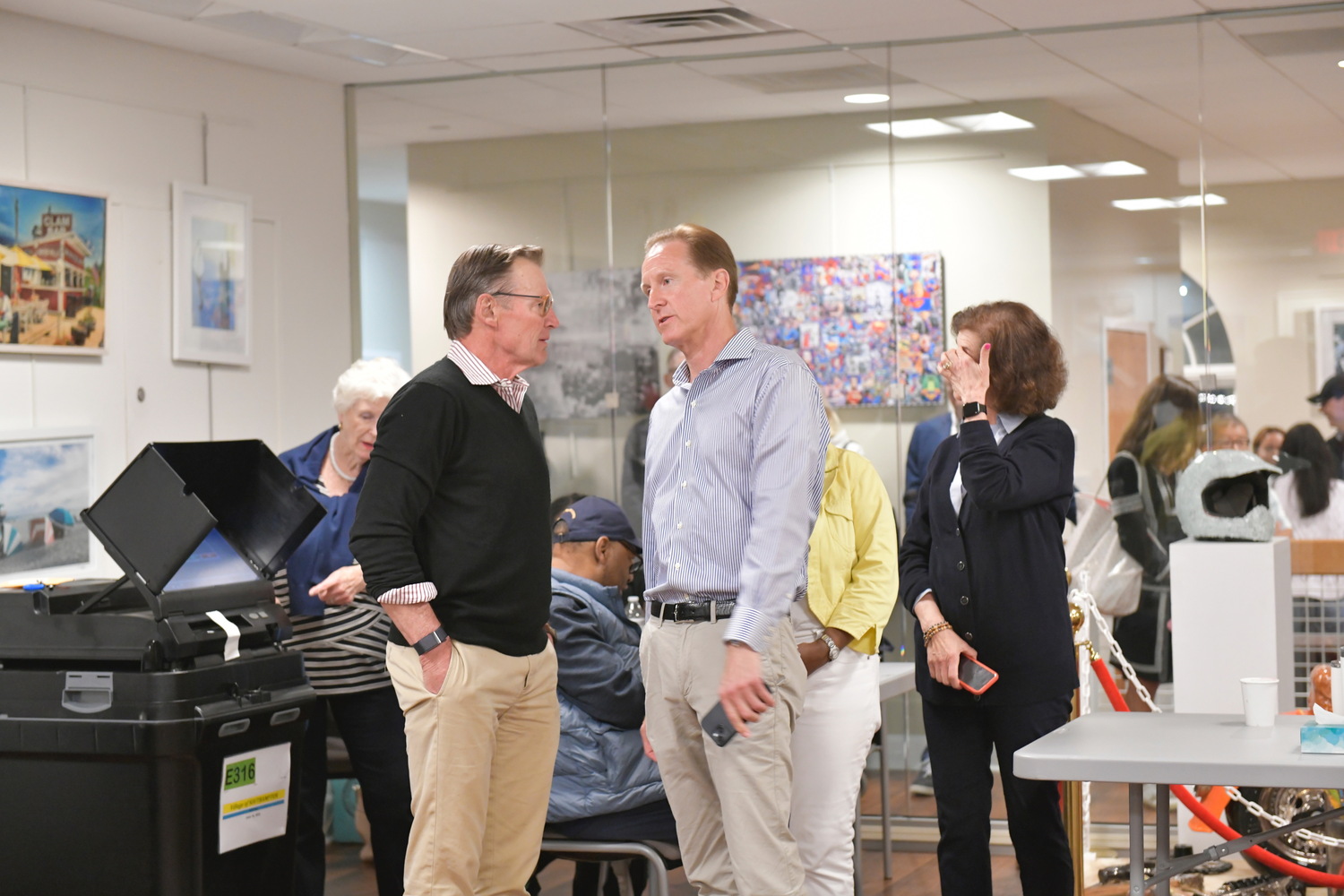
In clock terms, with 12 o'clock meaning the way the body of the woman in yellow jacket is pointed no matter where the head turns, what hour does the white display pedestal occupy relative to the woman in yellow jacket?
The white display pedestal is roughly at 6 o'clock from the woman in yellow jacket.

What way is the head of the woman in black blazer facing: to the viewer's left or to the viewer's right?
to the viewer's left

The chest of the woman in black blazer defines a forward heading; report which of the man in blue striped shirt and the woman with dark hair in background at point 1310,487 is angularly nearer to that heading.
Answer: the man in blue striped shirt

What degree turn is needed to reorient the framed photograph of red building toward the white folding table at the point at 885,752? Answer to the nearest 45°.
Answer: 0° — it already faces it

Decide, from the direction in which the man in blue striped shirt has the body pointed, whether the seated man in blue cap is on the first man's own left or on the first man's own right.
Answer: on the first man's own right

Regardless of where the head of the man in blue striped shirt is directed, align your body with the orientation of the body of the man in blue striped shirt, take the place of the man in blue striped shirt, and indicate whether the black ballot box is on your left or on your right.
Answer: on your right

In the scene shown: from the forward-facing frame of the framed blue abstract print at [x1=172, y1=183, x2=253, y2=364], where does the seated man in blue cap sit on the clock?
The seated man in blue cap is roughly at 1 o'clock from the framed blue abstract print.

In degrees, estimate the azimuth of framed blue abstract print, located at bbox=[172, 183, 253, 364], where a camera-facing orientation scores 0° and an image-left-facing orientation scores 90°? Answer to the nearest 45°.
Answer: approximately 315°

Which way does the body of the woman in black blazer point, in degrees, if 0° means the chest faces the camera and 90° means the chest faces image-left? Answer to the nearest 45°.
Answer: approximately 45°

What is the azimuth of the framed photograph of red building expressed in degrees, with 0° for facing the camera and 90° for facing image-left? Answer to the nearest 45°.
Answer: approximately 315°
